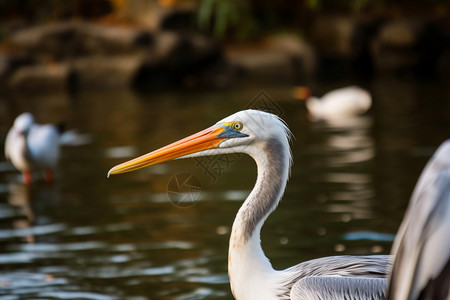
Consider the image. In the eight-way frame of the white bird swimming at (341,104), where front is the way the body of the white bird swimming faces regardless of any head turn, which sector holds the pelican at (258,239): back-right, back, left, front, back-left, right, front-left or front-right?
left

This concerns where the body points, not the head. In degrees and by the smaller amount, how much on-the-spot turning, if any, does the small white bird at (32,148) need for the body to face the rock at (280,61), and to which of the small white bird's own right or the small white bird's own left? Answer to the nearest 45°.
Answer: approximately 180°

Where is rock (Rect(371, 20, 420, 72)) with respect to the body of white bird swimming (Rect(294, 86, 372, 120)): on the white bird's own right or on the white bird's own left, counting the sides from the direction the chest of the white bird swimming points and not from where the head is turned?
on the white bird's own right

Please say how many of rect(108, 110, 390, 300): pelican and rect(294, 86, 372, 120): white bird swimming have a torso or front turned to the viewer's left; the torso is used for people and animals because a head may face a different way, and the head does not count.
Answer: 2

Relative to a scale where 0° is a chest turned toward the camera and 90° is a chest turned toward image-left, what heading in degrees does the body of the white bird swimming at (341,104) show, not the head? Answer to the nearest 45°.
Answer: approximately 90°

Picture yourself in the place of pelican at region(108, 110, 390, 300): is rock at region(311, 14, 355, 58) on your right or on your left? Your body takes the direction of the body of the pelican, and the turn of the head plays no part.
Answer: on your right

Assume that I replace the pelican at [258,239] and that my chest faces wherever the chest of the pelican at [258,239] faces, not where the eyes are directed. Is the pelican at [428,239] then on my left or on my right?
on my left

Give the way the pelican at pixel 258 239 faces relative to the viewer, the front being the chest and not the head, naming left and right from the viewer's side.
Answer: facing to the left of the viewer

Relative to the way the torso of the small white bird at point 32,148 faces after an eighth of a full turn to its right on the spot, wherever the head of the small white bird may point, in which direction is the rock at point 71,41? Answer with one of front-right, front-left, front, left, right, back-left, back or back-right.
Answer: right

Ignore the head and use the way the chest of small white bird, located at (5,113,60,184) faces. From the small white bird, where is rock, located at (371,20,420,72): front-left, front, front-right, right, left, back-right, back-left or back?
back

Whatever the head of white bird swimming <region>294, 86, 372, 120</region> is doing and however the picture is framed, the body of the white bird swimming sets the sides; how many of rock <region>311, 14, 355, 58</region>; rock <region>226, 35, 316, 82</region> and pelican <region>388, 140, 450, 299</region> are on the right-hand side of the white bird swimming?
2

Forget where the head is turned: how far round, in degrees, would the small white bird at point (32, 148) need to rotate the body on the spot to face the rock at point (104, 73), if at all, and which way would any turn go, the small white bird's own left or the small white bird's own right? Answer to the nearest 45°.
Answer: approximately 135° to the small white bird's own right

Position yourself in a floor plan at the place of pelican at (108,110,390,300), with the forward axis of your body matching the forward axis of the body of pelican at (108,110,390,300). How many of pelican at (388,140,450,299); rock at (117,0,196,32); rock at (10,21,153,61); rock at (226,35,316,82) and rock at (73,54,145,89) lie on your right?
4

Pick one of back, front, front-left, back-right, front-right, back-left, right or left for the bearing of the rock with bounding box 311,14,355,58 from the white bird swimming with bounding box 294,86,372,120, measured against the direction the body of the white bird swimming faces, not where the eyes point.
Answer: right
